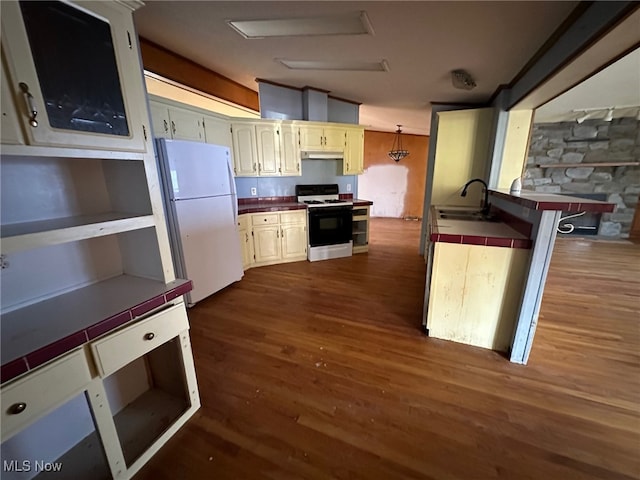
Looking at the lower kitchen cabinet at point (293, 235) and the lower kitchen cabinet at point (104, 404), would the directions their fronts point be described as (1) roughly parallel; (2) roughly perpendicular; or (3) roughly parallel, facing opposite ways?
roughly perpendicular

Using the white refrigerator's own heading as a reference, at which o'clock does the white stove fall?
The white stove is roughly at 10 o'clock from the white refrigerator.

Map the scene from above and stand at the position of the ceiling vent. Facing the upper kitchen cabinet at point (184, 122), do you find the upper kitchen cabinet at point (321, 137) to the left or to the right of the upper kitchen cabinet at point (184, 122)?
right

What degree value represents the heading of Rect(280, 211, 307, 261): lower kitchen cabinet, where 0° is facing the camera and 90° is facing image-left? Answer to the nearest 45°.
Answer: approximately 0°

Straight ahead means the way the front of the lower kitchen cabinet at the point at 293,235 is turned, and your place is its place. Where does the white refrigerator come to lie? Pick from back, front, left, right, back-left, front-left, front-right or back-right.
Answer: front-right

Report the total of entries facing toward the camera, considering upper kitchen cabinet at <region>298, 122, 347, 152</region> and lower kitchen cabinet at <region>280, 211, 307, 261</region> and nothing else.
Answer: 2

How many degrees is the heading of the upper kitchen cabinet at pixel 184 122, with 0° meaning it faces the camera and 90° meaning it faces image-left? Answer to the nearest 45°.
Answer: approximately 315°

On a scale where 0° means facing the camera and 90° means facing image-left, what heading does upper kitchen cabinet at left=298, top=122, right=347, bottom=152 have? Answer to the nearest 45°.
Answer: approximately 0°

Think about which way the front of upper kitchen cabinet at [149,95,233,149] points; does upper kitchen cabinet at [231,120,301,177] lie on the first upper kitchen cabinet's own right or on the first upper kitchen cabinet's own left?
on the first upper kitchen cabinet's own left
